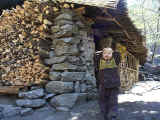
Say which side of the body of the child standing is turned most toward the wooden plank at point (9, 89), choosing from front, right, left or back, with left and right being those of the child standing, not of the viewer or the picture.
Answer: right

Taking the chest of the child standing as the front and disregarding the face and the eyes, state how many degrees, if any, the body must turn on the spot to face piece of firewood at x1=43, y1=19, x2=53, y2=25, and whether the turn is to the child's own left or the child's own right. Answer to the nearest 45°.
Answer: approximately 135° to the child's own right

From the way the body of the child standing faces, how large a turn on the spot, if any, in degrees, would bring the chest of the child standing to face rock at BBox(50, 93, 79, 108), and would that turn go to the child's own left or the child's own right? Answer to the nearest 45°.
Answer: approximately 135° to the child's own right

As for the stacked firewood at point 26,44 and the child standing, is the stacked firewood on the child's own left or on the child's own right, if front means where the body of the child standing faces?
on the child's own right

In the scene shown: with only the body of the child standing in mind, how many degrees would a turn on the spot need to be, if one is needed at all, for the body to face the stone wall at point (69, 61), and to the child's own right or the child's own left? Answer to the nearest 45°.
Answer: approximately 135° to the child's own right

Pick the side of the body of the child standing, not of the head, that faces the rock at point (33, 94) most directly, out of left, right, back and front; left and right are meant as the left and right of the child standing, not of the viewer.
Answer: right

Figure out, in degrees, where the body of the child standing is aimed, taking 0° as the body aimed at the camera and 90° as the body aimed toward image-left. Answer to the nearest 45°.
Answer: approximately 0°
